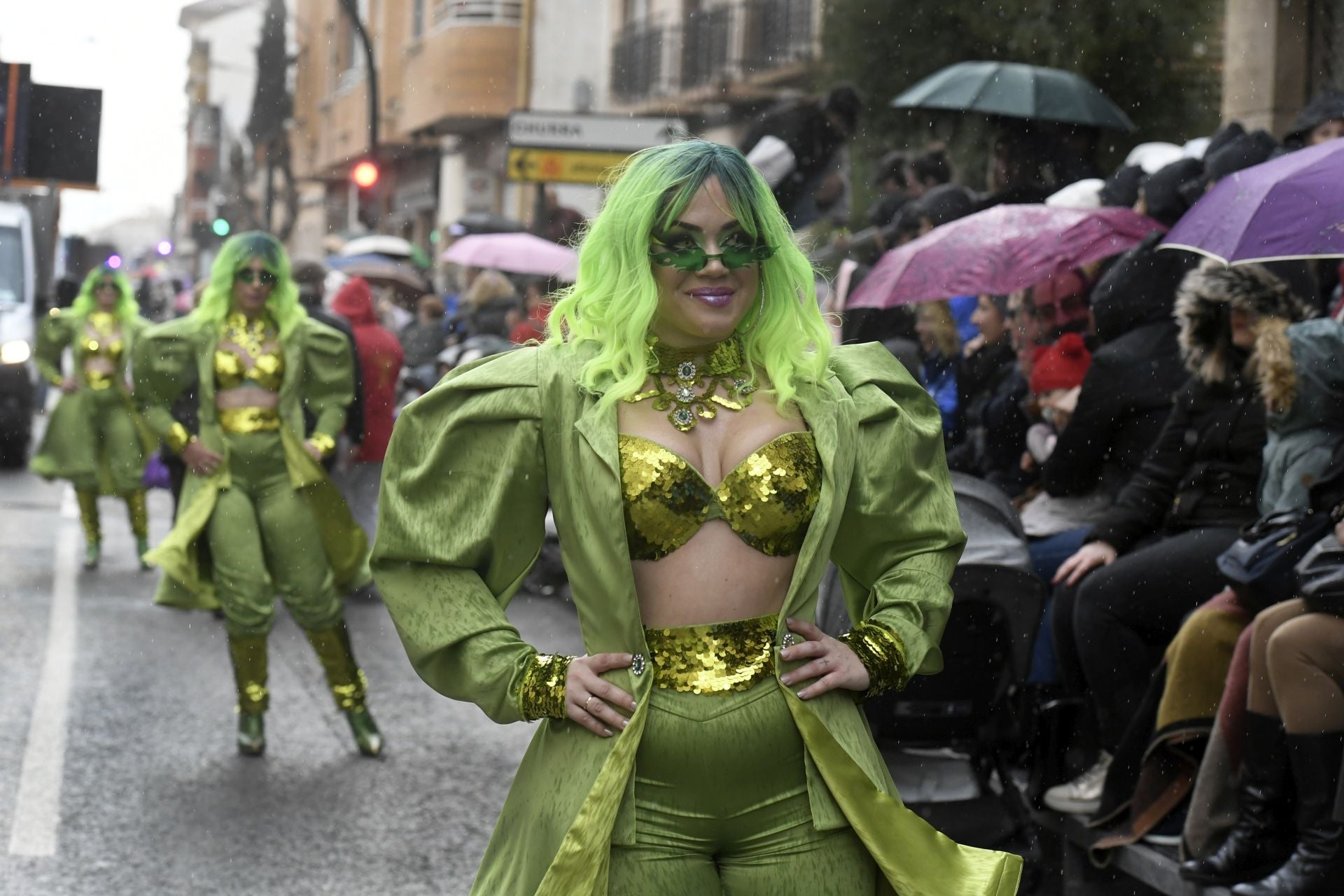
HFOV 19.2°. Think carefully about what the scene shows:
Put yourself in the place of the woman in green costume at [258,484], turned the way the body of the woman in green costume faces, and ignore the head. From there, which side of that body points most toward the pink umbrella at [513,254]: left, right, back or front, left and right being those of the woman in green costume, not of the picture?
back

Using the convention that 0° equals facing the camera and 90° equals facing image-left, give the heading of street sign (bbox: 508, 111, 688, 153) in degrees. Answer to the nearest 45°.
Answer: approximately 0°

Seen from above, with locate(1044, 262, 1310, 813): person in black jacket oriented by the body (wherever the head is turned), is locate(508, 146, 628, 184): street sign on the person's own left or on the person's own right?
on the person's own right

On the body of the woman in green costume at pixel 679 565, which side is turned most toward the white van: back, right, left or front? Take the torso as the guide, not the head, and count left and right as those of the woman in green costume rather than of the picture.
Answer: back

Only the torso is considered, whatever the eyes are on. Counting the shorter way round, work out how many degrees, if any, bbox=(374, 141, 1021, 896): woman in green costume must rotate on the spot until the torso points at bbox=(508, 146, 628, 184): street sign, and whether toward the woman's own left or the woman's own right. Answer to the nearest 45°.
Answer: approximately 180°

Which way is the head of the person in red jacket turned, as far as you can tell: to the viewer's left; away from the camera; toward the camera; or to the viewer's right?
away from the camera

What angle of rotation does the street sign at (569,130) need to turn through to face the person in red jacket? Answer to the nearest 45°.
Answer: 0° — it already faces them
